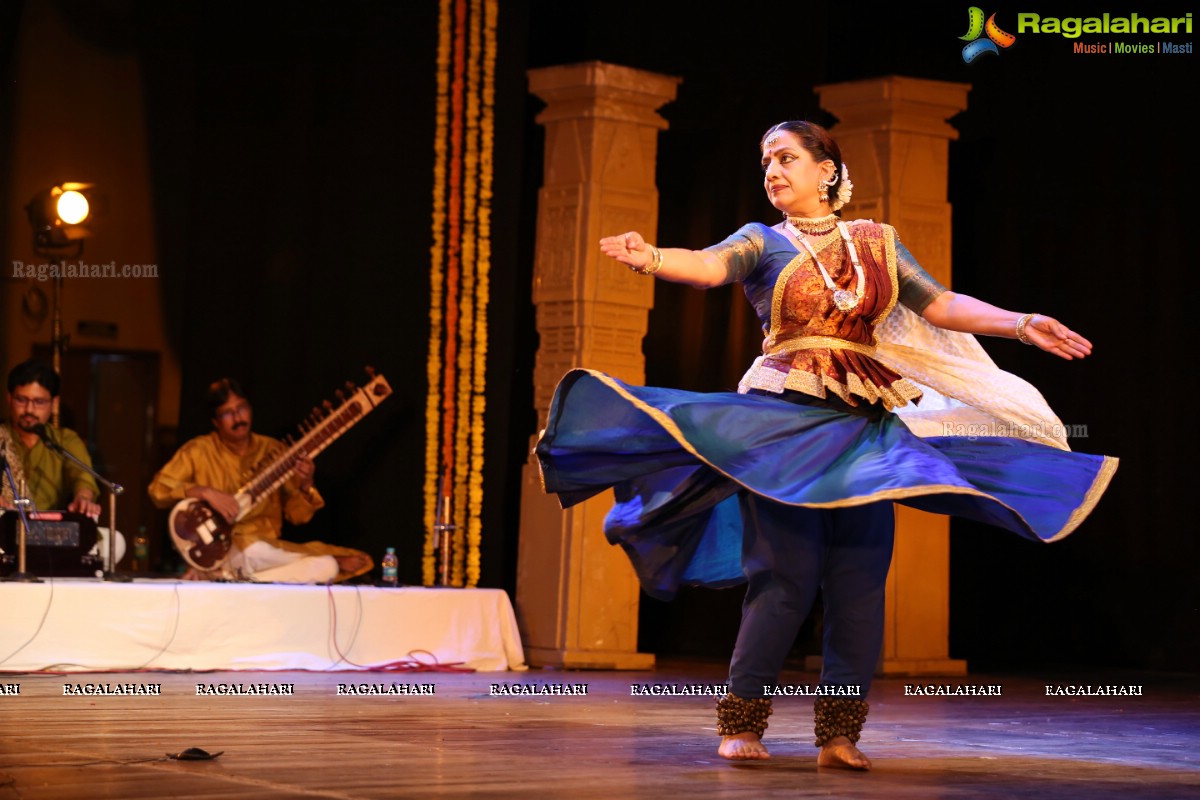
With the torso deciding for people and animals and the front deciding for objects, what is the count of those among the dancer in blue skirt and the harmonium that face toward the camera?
1

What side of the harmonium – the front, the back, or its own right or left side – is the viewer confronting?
back

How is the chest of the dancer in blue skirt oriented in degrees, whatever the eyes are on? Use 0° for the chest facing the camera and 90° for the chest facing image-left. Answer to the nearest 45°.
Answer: approximately 0°

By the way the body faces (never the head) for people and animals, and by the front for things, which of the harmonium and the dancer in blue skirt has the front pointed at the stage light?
the harmonium

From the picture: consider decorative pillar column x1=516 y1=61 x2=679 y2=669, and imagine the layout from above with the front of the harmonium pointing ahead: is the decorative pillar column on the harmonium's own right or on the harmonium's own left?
on the harmonium's own right

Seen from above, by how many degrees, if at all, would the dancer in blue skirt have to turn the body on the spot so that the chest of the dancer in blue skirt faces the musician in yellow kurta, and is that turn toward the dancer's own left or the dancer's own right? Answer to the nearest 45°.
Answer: approximately 135° to the dancer's own right

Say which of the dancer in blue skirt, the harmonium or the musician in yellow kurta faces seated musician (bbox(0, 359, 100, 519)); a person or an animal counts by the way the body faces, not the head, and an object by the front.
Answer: the harmonium

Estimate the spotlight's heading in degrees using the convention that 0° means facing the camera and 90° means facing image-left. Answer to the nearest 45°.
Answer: approximately 315°

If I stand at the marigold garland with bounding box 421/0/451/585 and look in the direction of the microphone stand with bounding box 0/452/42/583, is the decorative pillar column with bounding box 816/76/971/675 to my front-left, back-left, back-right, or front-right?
back-left

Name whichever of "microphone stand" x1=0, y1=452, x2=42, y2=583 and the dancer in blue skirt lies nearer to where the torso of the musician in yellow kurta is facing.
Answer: the dancer in blue skirt
